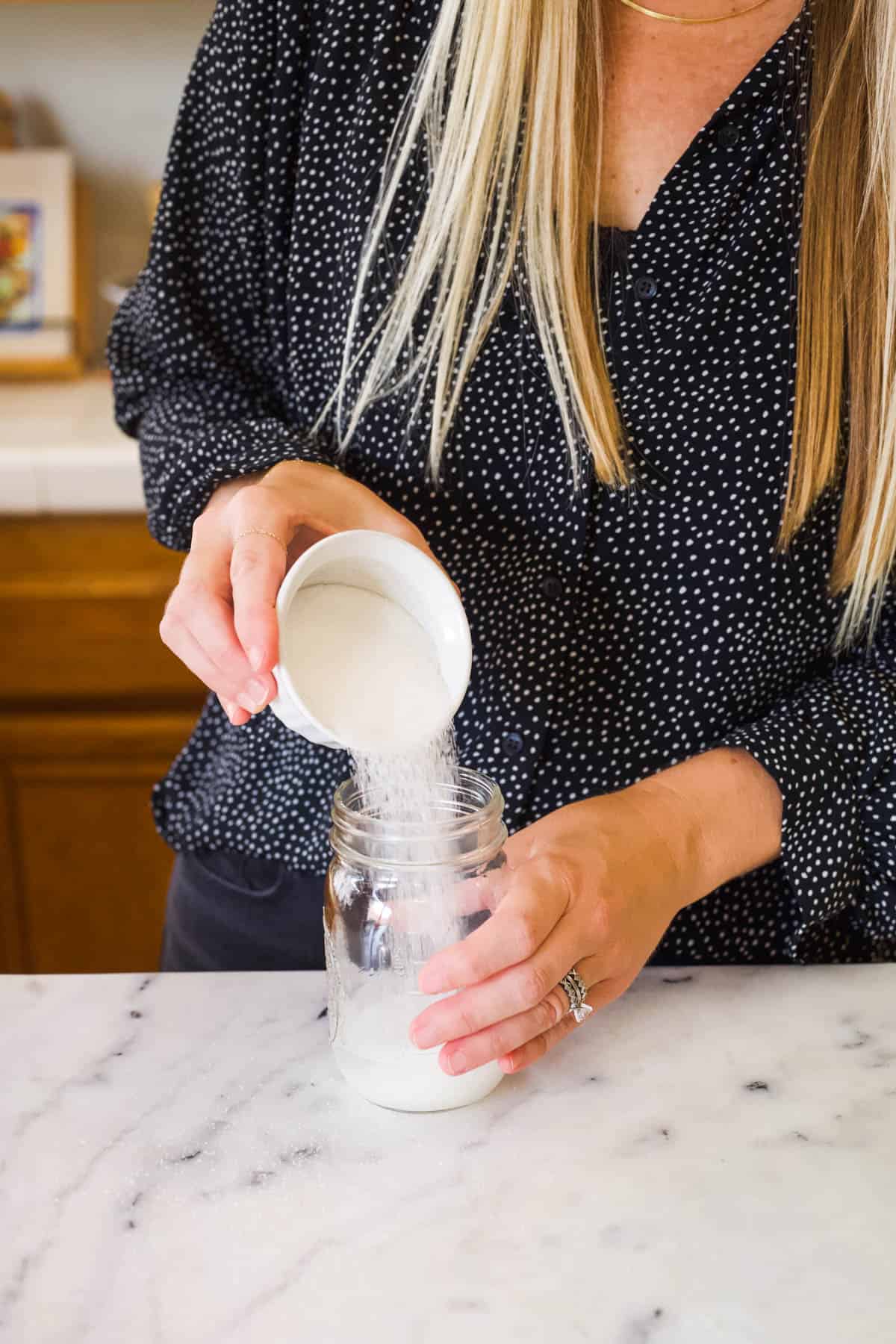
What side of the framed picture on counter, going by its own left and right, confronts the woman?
front

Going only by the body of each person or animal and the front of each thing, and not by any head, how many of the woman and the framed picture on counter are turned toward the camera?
2

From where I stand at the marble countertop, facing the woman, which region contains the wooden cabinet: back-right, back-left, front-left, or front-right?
front-left

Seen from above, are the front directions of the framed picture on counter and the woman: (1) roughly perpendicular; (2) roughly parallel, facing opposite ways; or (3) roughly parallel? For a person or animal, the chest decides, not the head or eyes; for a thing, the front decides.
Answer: roughly parallel

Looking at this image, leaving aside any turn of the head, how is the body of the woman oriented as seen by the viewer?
toward the camera

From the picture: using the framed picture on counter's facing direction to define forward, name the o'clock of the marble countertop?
The marble countertop is roughly at 12 o'clock from the framed picture on counter.

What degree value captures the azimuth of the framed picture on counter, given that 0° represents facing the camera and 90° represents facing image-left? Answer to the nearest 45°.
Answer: approximately 0°
